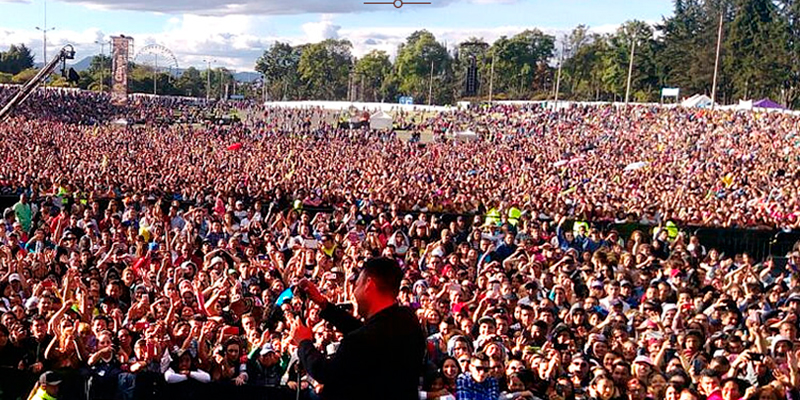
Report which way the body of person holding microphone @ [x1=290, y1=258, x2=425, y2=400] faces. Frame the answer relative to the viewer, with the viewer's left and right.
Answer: facing away from the viewer and to the left of the viewer

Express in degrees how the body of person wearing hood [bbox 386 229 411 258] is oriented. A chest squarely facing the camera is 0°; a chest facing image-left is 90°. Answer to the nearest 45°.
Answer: approximately 0°

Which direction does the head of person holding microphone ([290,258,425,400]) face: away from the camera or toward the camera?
away from the camera

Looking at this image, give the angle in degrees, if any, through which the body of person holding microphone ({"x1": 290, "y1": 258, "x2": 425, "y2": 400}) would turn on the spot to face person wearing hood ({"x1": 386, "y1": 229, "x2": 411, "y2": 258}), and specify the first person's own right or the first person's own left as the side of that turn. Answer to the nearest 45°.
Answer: approximately 45° to the first person's own right

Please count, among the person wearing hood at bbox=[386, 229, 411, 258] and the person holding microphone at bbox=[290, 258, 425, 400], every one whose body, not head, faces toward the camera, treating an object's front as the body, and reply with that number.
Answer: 1

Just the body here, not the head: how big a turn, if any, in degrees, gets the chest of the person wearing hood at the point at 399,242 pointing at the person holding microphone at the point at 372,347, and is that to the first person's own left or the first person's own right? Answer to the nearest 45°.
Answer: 0° — they already face them

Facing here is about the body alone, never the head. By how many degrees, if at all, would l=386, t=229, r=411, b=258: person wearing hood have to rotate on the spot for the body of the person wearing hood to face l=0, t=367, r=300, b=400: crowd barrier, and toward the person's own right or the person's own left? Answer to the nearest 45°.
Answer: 0° — they already face it
